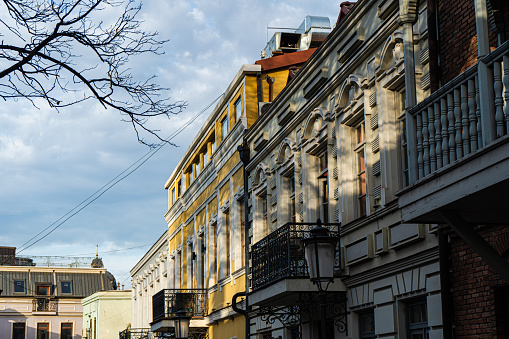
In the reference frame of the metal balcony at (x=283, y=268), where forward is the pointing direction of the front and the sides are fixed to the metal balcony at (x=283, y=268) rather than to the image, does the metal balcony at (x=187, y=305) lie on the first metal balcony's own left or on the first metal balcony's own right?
on the first metal balcony's own right

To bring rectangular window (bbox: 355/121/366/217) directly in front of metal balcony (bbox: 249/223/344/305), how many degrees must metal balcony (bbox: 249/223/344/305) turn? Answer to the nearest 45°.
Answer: approximately 135° to its left

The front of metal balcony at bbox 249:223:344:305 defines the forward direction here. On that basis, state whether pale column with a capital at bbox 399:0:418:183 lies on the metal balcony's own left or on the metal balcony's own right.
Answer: on the metal balcony's own left

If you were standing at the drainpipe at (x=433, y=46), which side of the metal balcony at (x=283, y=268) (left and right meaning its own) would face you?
left

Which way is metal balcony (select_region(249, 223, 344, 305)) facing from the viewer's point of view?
to the viewer's left
